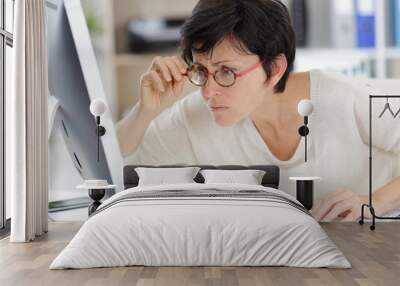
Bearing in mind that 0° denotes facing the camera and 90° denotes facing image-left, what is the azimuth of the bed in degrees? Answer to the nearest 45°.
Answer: approximately 0°
